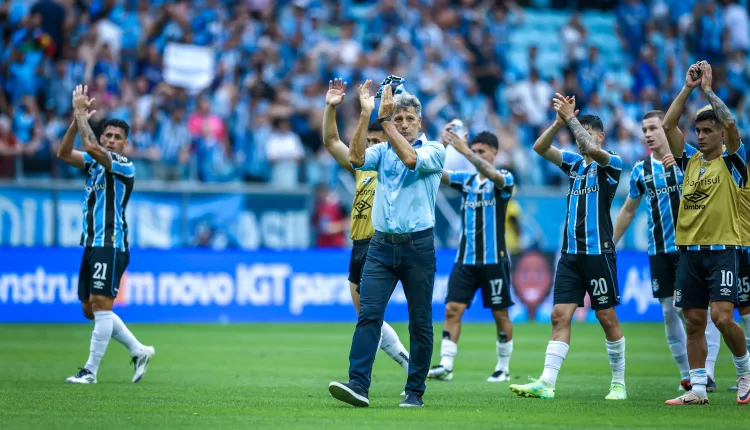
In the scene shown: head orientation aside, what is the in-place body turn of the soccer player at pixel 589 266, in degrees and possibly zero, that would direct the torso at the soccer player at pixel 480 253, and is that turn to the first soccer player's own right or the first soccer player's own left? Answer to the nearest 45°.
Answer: approximately 90° to the first soccer player's own right

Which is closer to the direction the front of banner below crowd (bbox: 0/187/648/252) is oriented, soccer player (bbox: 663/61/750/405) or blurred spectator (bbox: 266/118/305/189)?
the soccer player

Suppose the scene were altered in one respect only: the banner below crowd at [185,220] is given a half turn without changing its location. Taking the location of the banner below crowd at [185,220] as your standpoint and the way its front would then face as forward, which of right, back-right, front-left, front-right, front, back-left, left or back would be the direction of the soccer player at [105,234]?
back

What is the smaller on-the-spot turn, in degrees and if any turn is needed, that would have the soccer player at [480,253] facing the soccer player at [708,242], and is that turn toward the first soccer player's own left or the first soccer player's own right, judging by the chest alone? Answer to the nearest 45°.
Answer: approximately 90° to the first soccer player's own left

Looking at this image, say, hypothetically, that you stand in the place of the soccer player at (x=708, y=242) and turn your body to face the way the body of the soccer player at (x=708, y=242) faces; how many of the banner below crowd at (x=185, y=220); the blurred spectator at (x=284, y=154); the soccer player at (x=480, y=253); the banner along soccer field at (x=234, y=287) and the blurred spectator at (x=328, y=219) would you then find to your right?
5

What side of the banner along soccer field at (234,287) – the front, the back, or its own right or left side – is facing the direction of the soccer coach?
front

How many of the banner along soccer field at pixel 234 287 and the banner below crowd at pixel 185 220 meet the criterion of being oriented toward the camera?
2

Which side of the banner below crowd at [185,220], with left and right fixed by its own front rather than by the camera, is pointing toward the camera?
front

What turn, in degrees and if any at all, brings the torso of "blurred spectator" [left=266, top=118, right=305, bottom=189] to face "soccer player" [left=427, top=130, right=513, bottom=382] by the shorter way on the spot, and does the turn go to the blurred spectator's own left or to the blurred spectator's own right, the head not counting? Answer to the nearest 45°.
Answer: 0° — they already face them

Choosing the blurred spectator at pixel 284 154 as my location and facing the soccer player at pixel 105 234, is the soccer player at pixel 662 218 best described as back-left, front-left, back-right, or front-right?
front-left

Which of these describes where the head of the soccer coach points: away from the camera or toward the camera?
toward the camera

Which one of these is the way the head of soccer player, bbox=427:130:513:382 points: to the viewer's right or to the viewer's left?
to the viewer's left

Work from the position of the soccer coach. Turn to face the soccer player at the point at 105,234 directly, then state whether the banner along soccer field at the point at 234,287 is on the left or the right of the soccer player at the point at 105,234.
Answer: right

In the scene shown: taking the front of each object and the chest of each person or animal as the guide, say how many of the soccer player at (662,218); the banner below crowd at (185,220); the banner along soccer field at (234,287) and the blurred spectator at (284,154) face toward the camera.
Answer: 4

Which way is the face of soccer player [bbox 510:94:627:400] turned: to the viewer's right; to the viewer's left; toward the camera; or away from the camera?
toward the camera

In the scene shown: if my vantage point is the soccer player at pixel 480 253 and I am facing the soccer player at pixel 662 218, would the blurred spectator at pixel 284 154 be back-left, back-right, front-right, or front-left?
back-left

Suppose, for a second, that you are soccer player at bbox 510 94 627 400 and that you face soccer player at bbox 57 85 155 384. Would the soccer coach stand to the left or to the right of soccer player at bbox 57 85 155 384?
left

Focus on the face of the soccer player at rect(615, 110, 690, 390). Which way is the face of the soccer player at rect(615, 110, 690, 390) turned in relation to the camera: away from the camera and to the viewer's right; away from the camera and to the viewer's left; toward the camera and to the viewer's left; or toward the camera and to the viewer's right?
toward the camera and to the viewer's left

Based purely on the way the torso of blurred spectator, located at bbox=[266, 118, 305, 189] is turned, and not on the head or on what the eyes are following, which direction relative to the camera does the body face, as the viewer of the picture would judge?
toward the camera

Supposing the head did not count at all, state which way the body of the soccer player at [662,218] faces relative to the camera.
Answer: toward the camera
